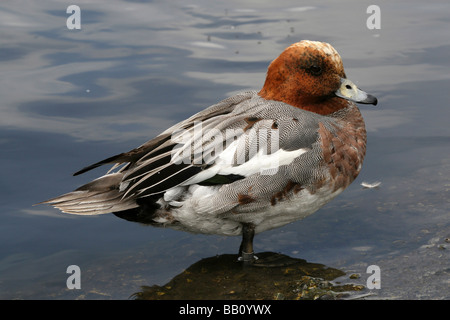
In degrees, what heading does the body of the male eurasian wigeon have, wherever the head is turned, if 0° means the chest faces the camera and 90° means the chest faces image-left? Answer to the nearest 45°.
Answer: approximately 270°
